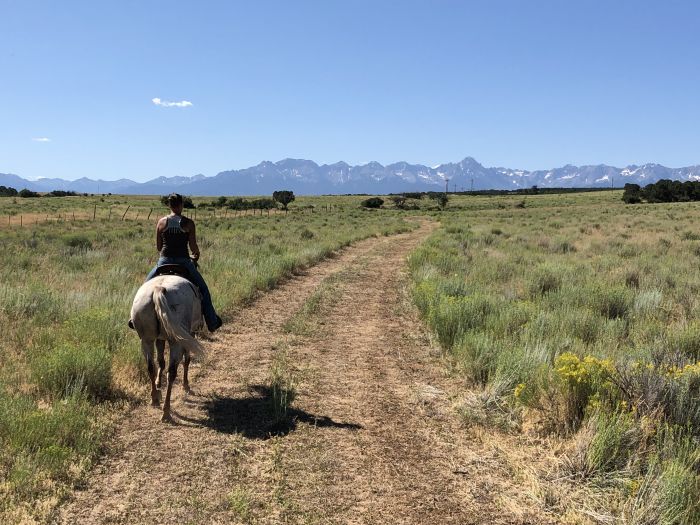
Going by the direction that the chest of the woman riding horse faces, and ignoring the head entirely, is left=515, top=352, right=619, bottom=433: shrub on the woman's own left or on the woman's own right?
on the woman's own right

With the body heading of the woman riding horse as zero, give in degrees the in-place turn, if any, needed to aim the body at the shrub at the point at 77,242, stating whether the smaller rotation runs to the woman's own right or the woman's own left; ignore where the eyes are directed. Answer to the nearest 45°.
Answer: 0° — they already face it

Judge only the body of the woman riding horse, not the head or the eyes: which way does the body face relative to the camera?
away from the camera

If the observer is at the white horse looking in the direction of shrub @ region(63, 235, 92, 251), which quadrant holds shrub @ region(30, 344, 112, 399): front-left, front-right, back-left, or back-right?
front-left

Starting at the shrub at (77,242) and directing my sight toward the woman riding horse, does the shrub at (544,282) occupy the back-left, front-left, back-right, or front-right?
front-left

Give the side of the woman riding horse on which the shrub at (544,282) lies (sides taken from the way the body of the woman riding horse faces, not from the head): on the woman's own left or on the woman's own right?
on the woman's own right
